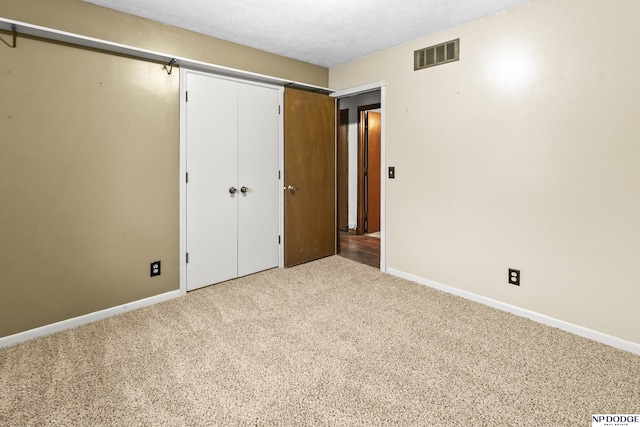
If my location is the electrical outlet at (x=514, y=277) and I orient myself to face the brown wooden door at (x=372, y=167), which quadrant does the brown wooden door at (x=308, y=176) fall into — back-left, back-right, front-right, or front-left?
front-left

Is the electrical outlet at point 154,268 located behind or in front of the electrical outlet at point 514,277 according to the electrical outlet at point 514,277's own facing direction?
in front

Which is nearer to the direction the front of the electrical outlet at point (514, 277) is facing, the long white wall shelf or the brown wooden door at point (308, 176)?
the long white wall shelf

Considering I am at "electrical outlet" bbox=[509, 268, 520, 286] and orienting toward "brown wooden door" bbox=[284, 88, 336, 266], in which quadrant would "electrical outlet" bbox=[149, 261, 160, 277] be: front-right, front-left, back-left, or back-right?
front-left

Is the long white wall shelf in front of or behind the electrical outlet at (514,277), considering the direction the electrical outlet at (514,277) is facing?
in front

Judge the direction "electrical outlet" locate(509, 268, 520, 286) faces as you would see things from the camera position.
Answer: facing the viewer and to the left of the viewer

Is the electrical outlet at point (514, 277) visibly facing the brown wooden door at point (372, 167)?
no

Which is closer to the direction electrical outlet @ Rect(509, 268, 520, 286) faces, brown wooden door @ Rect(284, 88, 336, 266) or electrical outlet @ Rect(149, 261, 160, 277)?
the electrical outlet
